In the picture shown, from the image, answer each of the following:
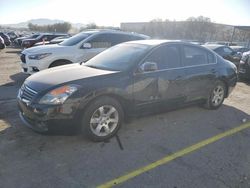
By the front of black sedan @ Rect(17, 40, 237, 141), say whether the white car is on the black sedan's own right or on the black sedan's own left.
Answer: on the black sedan's own right

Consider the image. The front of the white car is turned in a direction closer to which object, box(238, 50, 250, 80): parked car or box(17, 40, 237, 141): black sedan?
the black sedan

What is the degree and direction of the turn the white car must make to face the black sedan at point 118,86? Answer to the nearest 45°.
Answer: approximately 45° to its left

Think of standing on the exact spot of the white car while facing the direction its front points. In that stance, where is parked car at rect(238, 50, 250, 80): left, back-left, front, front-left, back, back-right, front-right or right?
back-left

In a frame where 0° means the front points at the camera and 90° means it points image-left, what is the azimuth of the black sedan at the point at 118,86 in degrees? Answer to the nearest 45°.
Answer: approximately 45°
